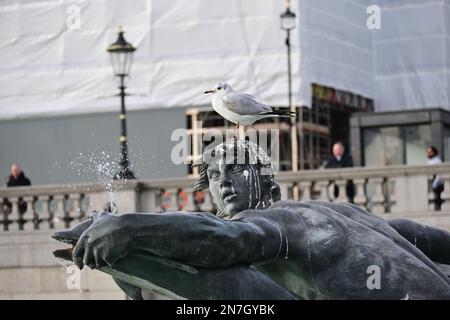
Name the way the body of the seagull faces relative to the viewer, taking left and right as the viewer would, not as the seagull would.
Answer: facing to the left of the viewer

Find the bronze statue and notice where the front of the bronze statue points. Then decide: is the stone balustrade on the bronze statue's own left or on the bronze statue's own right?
on the bronze statue's own right

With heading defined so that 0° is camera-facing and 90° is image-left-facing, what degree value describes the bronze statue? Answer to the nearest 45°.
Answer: approximately 45°

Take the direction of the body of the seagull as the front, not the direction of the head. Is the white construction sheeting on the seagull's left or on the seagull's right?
on the seagull's right

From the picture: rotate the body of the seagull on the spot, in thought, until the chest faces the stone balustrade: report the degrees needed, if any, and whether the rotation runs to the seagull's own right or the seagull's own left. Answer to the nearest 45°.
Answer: approximately 90° to the seagull's own right

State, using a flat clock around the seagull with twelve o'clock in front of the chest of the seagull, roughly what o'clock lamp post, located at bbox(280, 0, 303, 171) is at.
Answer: The lamp post is roughly at 3 o'clock from the seagull.

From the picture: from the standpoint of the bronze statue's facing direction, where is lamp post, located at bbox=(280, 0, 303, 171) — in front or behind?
behind
